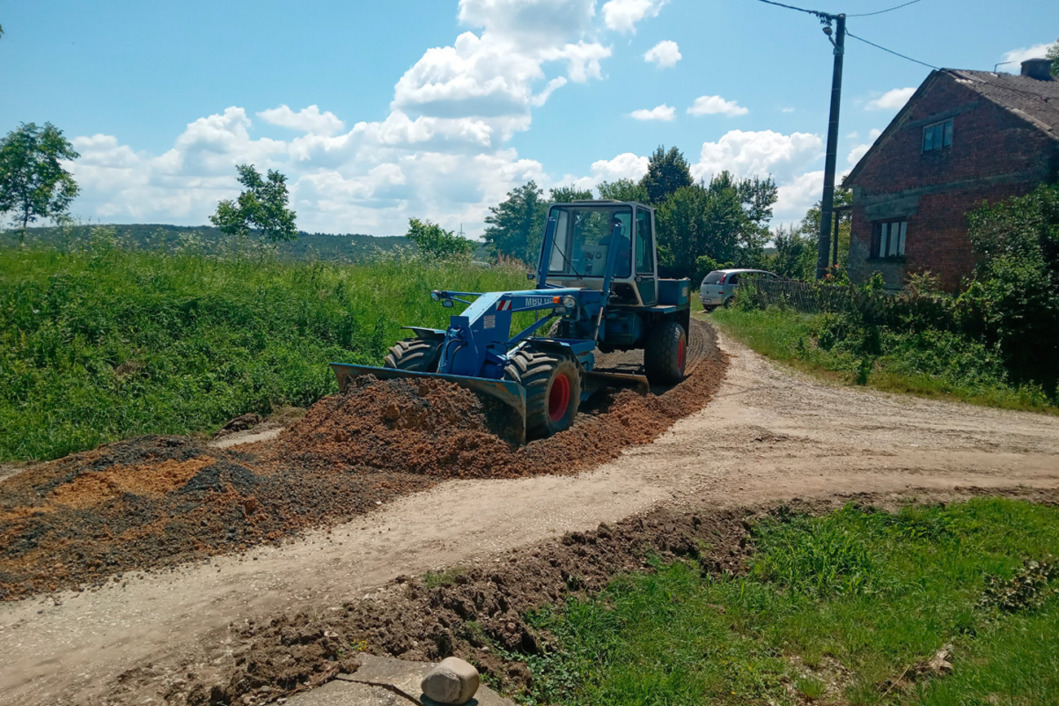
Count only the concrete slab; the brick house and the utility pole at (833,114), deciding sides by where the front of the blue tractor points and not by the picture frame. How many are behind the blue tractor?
2

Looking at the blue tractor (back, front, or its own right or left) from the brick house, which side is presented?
back

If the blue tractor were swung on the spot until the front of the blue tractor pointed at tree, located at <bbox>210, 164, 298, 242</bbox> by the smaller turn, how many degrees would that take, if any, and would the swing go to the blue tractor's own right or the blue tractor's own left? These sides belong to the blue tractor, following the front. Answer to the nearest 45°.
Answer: approximately 90° to the blue tractor's own right

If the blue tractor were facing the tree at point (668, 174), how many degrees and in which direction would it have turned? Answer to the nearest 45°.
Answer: approximately 135° to its right

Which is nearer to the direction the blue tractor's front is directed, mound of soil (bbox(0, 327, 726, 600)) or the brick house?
the mound of soil

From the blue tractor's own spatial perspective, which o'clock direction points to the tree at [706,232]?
The tree is roughly at 5 o'clock from the blue tractor.

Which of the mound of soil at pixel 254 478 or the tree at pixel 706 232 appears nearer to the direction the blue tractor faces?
the mound of soil

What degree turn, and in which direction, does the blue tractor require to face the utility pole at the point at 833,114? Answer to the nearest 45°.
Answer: approximately 180°

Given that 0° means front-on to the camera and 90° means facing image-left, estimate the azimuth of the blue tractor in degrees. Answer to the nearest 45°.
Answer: approximately 45°

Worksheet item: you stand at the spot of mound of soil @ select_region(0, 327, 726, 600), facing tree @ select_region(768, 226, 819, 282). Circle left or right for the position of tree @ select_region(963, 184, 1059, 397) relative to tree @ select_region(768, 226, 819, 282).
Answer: right

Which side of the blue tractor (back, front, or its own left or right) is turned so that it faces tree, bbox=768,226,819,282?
back

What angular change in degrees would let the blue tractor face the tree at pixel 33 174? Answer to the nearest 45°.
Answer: approximately 90° to its right

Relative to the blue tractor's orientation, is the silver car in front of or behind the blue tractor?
behind

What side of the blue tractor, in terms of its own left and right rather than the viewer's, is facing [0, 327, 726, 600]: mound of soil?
front
